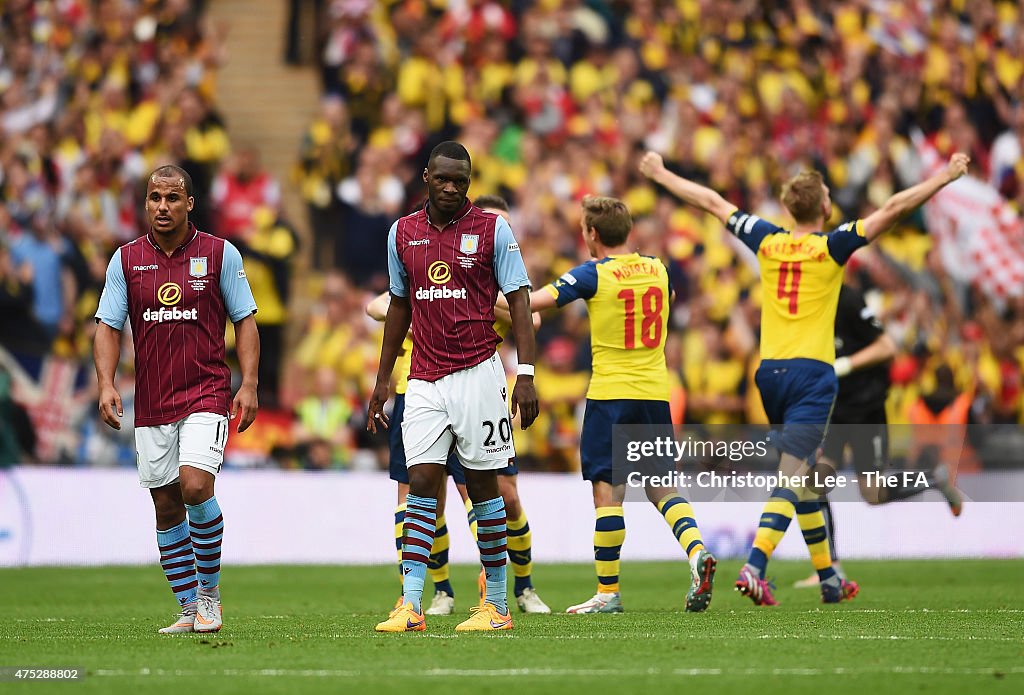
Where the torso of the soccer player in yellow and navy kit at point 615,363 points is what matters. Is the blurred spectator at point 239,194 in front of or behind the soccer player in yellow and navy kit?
in front

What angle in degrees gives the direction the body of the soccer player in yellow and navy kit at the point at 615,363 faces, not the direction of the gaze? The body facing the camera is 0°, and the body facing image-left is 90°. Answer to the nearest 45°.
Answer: approximately 135°

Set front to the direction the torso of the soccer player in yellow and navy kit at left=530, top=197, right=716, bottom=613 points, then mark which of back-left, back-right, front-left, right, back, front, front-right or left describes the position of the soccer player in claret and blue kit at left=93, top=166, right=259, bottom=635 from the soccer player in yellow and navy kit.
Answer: left

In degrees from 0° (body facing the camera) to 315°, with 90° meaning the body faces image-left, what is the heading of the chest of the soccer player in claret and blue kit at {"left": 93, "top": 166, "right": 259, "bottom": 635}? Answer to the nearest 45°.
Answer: approximately 0°

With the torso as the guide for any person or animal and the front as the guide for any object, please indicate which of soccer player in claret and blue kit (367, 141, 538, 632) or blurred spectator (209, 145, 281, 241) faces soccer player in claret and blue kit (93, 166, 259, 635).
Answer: the blurred spectator

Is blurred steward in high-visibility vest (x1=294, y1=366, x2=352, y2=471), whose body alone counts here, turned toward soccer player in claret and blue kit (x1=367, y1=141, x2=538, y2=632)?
yes

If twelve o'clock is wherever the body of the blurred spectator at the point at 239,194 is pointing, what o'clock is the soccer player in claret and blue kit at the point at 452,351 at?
The soccer player in claret and blue kit is roughly at 12 o'clock from the blurred spectator.

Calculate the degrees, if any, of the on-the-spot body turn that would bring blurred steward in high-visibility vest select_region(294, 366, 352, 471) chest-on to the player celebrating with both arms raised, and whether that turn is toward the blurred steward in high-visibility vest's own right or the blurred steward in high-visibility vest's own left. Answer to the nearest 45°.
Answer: approximately 45° to the blurred steward in high-visibility vest's own left

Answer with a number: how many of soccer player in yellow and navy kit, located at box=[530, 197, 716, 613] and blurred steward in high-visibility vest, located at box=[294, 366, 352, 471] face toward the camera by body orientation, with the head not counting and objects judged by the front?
1

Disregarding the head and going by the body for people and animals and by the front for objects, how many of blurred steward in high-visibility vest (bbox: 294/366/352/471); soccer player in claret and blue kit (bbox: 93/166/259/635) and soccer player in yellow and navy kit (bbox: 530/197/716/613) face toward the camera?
2

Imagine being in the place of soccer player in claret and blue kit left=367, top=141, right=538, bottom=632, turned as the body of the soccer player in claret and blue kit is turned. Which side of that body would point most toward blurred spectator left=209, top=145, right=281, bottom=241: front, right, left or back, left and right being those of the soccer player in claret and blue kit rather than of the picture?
back

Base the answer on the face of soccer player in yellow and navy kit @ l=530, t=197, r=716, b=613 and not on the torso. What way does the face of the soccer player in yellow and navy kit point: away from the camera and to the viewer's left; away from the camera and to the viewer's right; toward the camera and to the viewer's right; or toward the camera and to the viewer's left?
away from the camera and to the viewer's left
